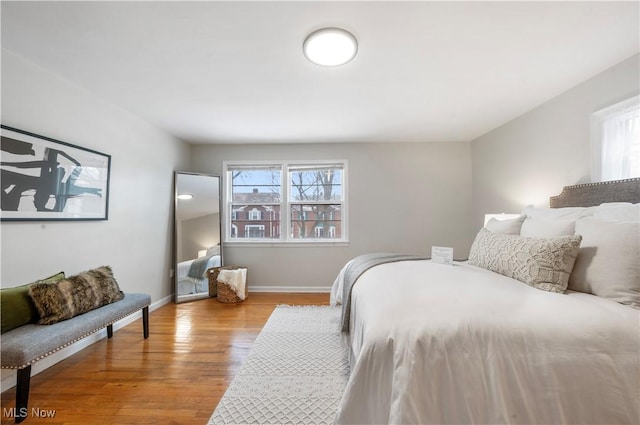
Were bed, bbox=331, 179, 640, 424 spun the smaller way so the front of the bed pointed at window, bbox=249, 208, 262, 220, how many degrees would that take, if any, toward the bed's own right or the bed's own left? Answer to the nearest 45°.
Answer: approximately 90° to the bed's own right

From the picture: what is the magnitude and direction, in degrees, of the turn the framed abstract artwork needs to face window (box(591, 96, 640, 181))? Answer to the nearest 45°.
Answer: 0° — it already faces it

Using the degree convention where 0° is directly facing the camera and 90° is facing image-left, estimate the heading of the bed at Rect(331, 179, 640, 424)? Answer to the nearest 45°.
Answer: approximately 45°

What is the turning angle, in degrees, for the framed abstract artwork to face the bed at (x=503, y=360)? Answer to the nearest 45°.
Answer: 0° — it already faces it

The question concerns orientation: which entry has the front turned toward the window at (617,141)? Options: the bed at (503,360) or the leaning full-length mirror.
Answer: the leaning full-length mirror

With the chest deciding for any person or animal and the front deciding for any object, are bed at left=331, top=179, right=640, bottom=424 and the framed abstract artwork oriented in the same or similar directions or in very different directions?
very different directions
